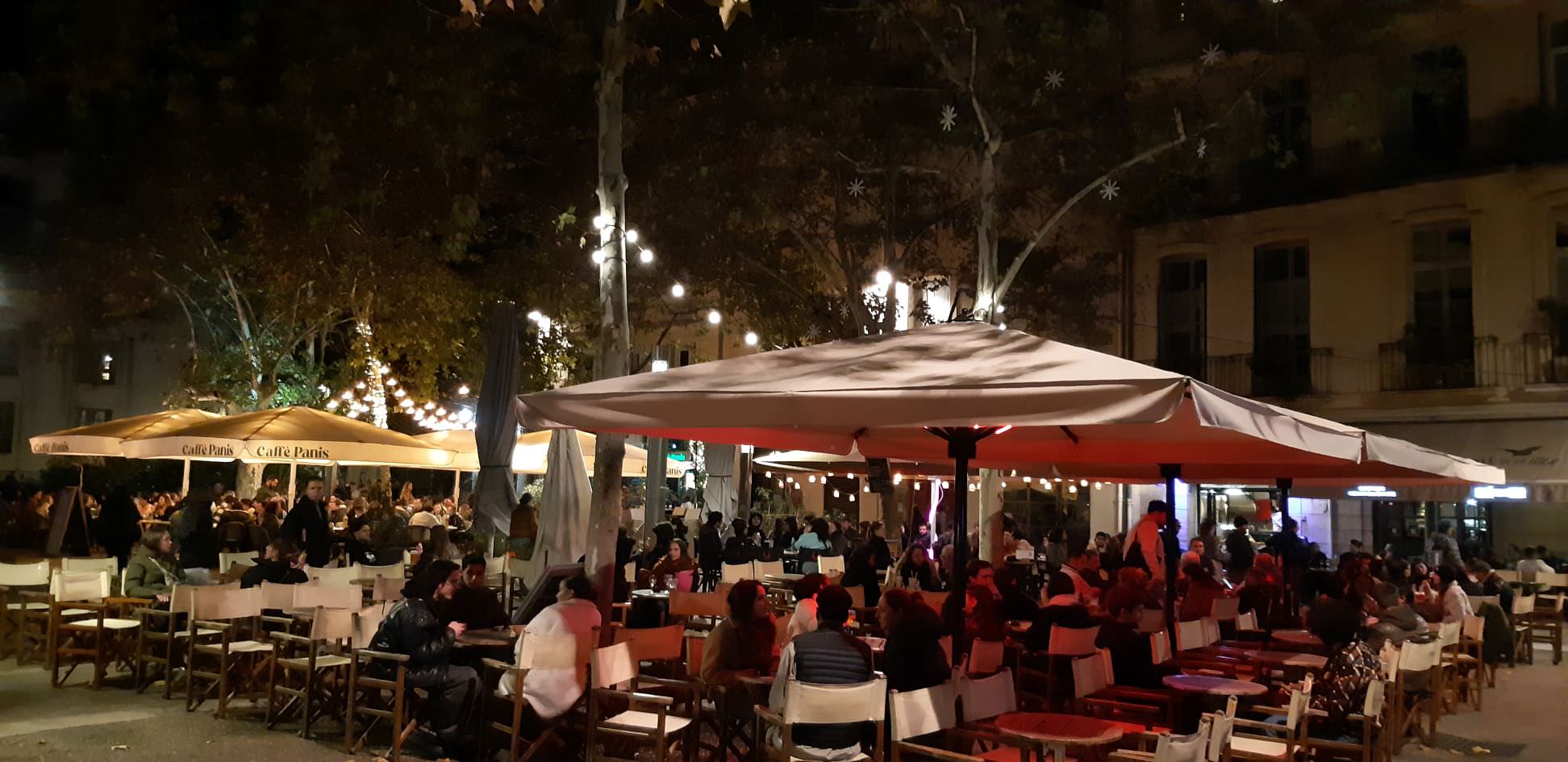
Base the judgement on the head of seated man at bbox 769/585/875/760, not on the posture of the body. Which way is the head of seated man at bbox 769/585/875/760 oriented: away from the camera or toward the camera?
away from the camera

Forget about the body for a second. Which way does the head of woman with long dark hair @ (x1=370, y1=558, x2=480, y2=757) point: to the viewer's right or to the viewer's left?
to the viewer's right

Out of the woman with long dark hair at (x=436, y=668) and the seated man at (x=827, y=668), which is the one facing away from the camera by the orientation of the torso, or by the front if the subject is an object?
the seated man

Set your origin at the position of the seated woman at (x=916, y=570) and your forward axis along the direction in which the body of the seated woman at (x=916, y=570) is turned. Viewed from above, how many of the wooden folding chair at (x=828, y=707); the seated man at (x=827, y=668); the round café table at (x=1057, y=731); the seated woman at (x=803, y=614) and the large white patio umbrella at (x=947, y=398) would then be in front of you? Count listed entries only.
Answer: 5

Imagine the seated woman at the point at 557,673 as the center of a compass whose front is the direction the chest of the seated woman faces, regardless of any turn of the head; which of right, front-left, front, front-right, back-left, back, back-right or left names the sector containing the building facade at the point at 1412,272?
right

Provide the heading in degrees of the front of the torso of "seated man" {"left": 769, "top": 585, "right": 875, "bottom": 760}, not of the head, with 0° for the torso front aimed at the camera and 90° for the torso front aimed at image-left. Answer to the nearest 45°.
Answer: approximately 180°

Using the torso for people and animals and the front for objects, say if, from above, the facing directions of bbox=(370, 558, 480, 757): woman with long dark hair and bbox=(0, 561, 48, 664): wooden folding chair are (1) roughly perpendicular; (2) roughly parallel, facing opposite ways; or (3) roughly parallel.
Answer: roughly perpendicular

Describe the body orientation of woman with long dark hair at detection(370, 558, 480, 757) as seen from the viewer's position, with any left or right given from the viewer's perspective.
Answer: facing to the right of the viewer

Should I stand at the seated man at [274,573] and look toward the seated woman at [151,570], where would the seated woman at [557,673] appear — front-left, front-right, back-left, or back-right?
back-left

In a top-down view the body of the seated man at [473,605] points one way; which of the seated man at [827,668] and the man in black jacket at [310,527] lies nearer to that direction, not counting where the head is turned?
the seated man

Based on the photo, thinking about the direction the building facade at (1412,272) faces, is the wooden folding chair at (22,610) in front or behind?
in front
